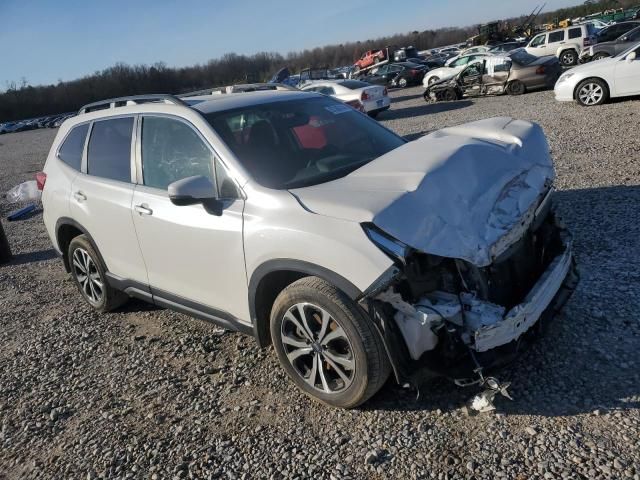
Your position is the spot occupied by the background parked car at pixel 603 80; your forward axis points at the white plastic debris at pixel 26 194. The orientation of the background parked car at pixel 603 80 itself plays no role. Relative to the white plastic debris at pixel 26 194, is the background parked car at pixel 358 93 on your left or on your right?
right

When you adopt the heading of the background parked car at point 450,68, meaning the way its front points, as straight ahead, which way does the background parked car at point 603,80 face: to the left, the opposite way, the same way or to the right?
the same way

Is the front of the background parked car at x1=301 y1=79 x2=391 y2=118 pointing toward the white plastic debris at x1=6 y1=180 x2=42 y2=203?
no

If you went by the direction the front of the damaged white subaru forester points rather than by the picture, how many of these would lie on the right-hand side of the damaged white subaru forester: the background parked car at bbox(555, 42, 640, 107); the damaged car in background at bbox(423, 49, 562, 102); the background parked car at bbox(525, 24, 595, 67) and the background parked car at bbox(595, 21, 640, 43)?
0

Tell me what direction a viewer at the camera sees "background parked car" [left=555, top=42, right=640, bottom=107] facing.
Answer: facing to the left of the viewer

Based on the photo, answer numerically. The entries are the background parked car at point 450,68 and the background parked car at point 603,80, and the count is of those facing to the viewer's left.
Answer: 2

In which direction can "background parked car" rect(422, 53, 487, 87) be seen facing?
to the viewer's left

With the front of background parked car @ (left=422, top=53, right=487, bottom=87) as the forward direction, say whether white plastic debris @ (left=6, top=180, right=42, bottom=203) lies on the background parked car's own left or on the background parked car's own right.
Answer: on the background parked car's own left

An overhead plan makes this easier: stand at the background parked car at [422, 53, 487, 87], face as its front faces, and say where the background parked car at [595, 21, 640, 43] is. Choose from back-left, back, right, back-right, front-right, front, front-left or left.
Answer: back-right

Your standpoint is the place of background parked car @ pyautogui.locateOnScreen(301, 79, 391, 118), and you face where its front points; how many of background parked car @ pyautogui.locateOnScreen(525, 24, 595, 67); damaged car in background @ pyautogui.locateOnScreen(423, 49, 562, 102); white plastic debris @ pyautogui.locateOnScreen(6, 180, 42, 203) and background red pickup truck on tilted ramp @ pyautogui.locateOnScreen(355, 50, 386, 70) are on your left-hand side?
1

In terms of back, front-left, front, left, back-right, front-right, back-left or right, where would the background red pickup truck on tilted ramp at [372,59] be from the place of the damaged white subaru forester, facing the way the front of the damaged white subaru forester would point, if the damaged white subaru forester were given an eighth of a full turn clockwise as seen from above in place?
back

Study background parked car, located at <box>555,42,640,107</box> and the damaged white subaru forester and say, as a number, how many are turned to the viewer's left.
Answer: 1

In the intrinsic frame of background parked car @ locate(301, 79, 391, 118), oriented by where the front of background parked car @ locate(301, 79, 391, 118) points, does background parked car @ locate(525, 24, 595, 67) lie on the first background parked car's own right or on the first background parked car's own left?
on the first background parked car's own right

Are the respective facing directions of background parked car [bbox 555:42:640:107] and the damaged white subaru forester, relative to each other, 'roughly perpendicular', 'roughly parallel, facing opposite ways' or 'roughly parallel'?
roughly parallel, facing opposite ways

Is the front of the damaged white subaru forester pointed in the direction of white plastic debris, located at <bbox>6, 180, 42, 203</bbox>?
no

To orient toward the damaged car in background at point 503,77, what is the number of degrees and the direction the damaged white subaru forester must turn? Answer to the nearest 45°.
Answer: approximately 90° to its left

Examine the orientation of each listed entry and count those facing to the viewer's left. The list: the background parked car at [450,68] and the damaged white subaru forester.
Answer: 1

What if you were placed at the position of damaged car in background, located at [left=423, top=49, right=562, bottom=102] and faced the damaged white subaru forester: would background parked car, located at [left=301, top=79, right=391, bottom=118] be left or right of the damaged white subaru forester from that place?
right
